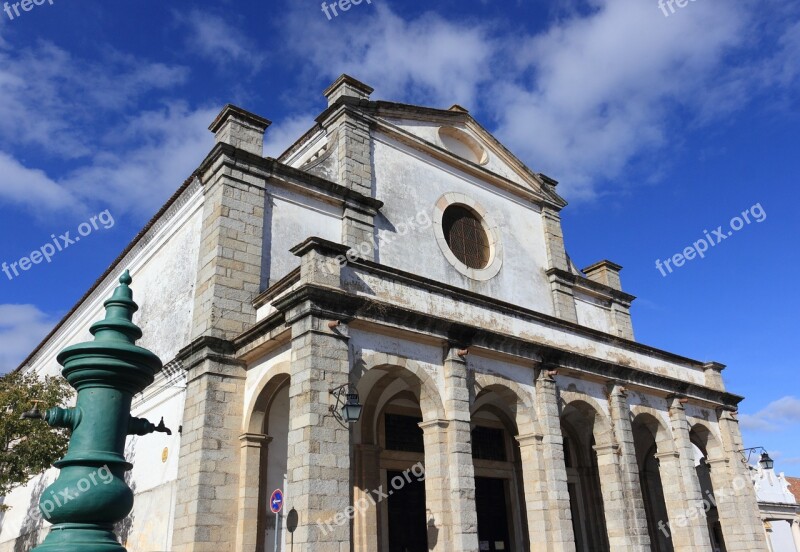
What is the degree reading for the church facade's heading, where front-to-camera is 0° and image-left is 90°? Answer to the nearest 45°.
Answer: approximately 315°

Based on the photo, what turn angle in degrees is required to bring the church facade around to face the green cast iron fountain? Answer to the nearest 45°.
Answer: approximately 45° to its right
